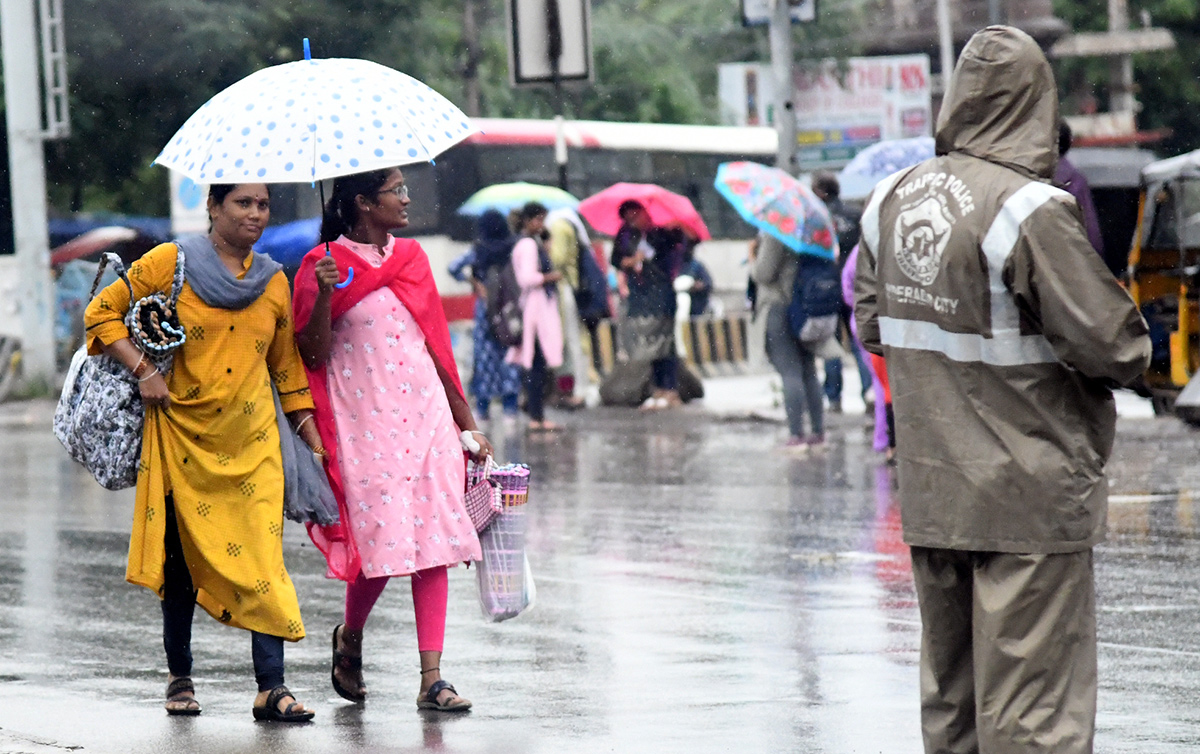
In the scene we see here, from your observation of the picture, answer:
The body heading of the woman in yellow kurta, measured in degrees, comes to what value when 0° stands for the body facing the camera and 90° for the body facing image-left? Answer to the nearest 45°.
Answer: approximately 315°

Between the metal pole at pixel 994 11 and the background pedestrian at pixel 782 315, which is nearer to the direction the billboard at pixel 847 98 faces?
the background pedestrian

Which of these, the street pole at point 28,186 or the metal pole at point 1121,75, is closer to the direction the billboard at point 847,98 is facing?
the street pole
